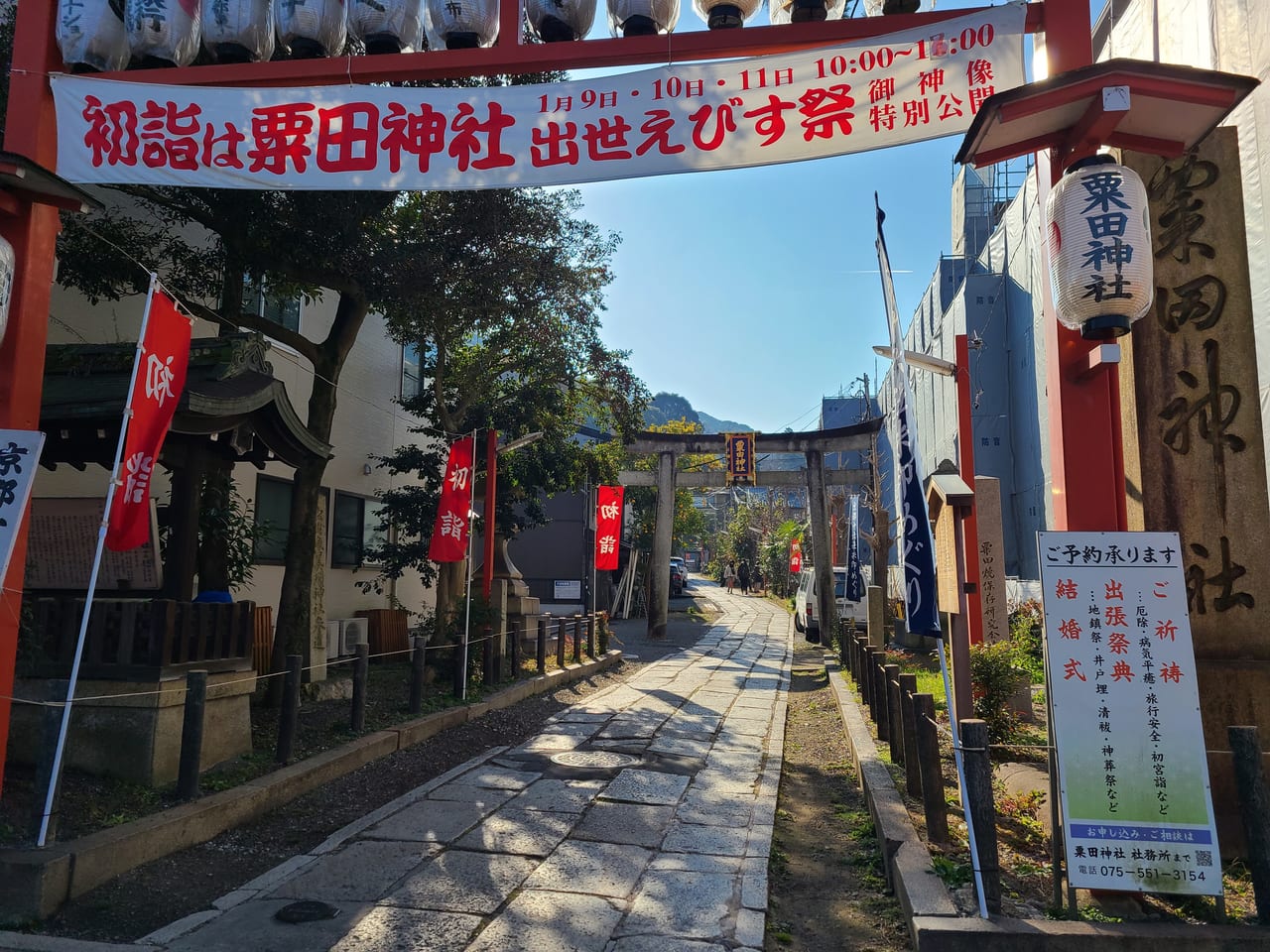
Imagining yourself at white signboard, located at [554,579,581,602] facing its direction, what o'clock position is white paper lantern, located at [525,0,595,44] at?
The white paper lantern is roughly at 12 o'clock from the white signboard.

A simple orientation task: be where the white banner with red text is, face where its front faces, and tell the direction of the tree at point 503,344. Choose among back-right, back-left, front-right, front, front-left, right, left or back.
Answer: back

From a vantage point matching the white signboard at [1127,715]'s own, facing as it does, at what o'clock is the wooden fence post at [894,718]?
The wooden fence post is roughly at 5 o'clock from the white signboard.

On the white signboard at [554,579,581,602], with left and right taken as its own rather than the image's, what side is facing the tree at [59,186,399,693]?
front

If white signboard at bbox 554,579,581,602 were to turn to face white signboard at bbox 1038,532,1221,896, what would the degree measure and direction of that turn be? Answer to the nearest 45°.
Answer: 0° — it already faces it

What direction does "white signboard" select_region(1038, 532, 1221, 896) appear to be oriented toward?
toward the camera

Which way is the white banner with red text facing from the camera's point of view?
toward the camera

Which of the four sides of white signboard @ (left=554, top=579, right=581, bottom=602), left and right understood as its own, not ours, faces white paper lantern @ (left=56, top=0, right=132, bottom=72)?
front

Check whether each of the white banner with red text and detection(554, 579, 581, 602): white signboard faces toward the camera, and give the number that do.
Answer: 2

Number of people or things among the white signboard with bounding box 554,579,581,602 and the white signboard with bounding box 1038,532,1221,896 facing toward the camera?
2

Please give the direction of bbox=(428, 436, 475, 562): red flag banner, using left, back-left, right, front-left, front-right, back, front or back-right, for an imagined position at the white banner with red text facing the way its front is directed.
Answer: back

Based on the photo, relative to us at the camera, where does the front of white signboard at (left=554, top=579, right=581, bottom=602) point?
facing the viewer
